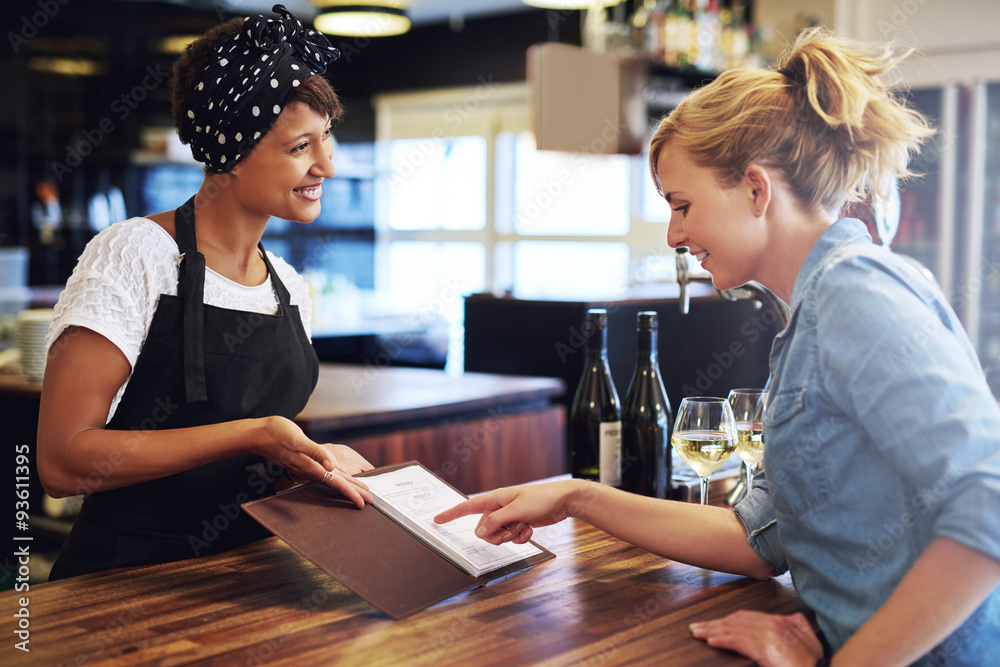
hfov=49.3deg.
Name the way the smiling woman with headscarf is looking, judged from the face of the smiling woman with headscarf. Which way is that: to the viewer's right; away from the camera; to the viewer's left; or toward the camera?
to the viewer's right

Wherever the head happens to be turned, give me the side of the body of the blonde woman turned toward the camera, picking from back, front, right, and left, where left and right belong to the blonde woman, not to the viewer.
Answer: left

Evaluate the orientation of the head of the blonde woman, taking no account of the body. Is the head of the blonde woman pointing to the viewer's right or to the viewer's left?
to the viewer's left

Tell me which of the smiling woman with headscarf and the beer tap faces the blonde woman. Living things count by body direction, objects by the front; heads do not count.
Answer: the smiling woman with headscarf

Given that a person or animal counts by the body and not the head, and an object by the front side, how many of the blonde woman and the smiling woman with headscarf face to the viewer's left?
1

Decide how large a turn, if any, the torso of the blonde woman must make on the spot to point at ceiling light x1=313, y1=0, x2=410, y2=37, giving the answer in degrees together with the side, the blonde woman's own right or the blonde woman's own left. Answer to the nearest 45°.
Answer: approximately 45° to the blonde woman's own right

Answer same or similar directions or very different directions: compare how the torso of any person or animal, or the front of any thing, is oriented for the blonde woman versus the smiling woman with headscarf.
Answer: very different directions

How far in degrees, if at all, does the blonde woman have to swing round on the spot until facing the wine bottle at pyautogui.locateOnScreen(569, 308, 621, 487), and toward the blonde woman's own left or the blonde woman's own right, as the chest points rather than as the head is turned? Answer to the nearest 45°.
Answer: approximately 45° to the blonde woman's own right
